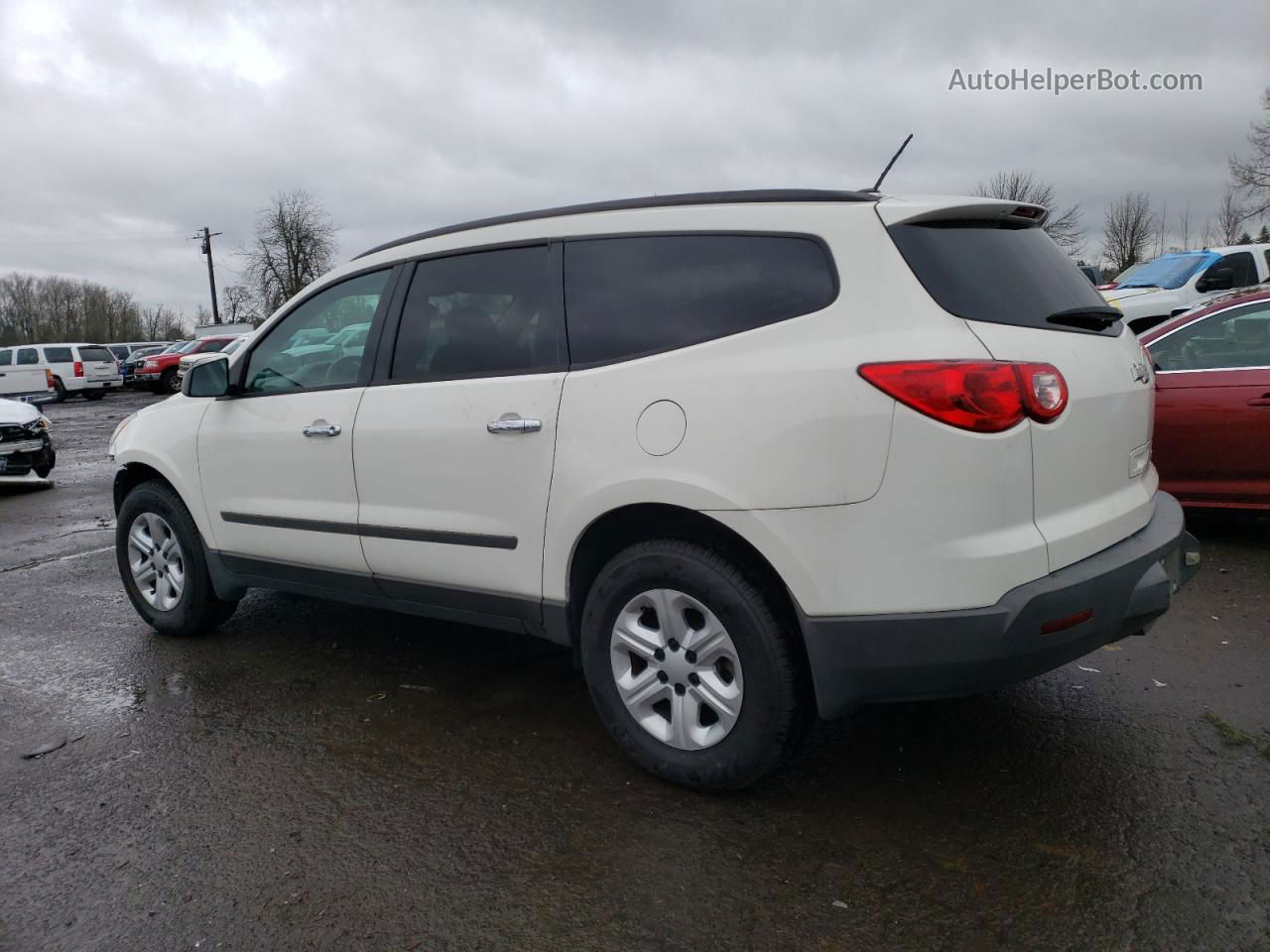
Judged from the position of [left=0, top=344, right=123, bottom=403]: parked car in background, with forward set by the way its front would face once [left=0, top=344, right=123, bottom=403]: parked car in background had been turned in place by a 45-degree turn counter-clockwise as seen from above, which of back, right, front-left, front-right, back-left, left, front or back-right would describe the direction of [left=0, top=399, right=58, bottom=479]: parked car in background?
left

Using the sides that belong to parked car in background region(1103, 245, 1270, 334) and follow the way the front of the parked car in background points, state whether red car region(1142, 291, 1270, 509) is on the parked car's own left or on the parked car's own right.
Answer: on the parked car's own left

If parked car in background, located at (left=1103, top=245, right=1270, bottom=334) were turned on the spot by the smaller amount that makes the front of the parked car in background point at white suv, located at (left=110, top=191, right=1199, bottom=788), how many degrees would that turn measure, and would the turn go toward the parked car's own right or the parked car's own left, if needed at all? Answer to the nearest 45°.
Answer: approximately 45° to the parked car's own left

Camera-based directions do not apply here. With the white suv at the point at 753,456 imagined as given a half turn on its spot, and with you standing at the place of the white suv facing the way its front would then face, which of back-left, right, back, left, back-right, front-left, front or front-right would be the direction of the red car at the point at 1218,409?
left

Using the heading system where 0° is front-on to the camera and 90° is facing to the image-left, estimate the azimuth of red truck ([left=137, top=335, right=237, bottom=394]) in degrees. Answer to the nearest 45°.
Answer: approximately 45°

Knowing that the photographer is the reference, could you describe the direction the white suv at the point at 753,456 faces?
facing away from the viewer and to the left of the viewer

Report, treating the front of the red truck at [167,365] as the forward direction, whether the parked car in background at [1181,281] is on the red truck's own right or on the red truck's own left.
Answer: on the red truck's own left

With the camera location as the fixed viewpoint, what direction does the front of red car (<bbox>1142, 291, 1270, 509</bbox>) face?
facing to the left of the viewer
